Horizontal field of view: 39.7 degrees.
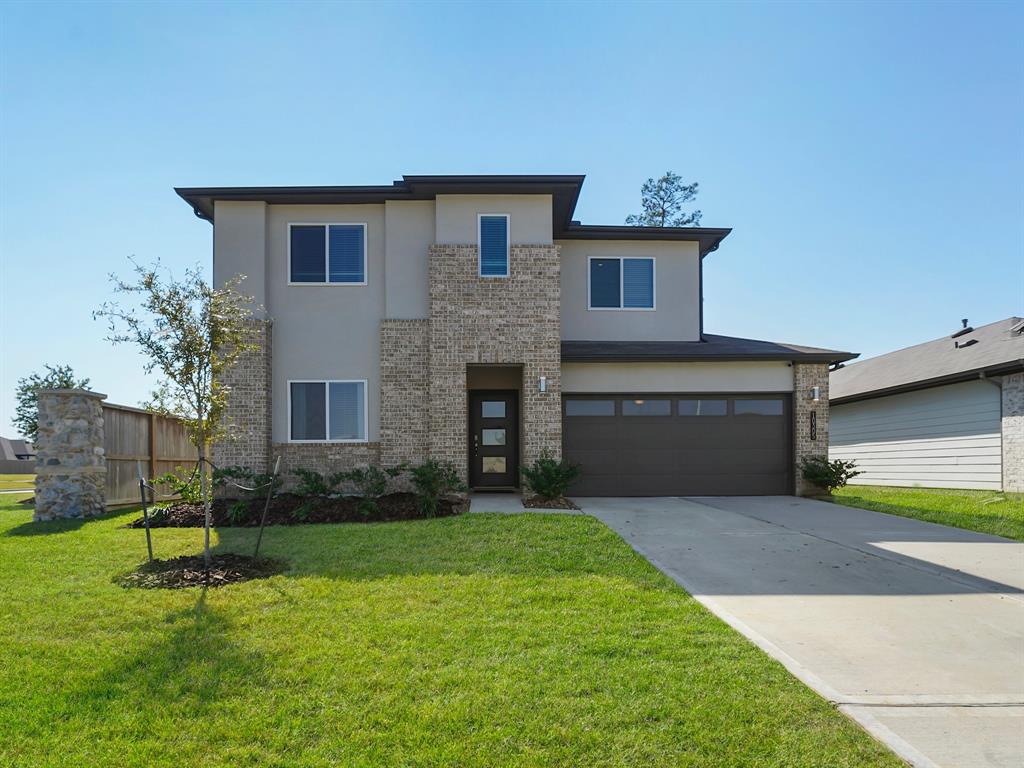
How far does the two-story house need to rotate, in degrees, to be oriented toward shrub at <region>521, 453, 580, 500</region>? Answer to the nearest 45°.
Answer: approximately 45° to its left

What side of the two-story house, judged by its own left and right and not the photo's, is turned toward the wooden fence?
right

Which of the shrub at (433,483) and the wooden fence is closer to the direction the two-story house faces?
the shrub

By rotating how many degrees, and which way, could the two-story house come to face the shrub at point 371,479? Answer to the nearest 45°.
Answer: approximately 45° to its right

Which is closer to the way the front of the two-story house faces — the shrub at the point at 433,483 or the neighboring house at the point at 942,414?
the shrub

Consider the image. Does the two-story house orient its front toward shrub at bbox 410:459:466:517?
yes

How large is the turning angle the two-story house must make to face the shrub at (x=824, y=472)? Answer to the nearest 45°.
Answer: approximately 90° to its left

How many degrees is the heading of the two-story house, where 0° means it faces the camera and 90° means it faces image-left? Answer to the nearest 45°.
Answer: approximately 0°
